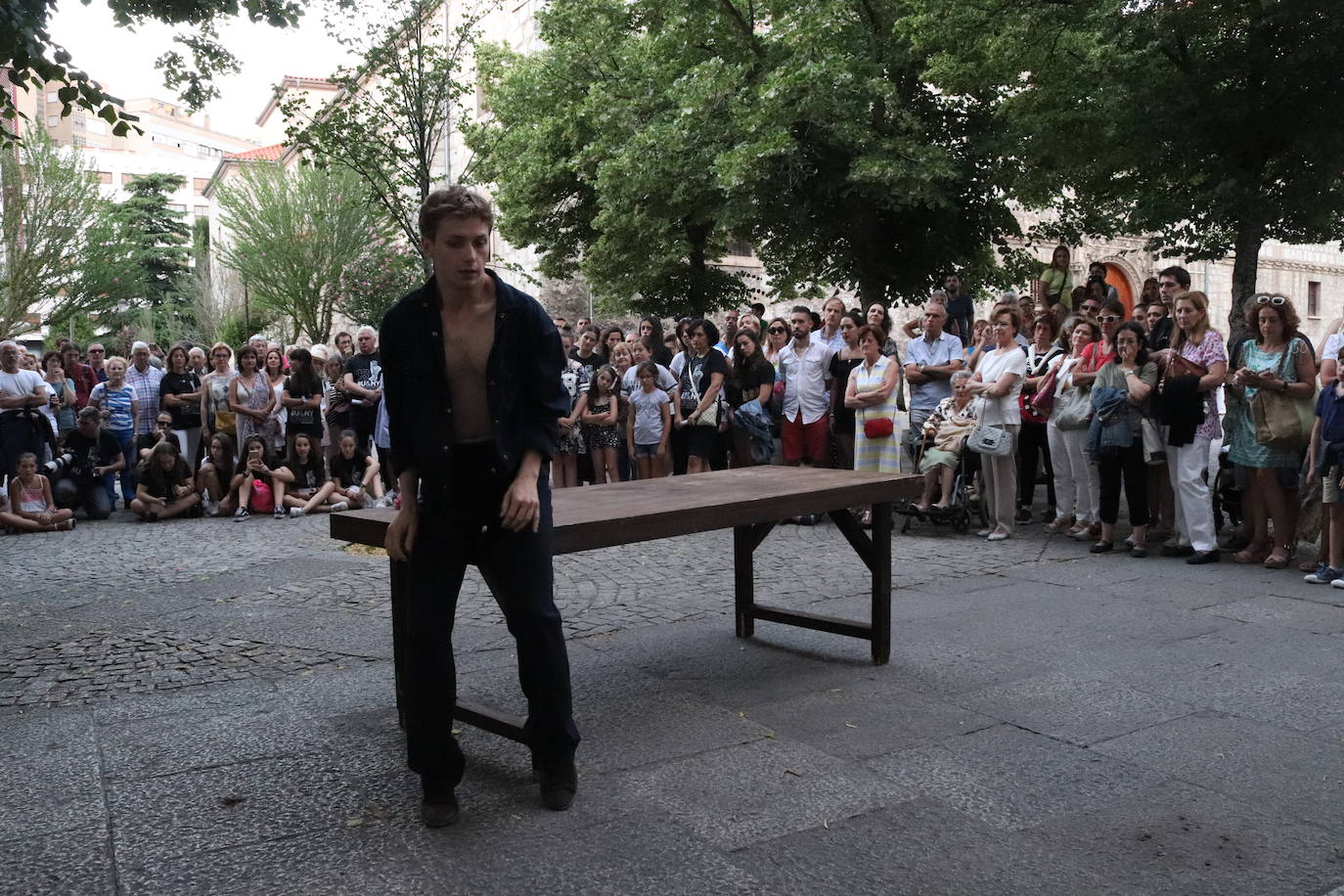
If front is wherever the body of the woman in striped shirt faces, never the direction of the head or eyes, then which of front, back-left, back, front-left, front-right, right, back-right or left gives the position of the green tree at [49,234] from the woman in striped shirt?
back

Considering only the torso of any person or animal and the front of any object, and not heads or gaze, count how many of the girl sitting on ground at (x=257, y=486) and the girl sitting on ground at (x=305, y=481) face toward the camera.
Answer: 2

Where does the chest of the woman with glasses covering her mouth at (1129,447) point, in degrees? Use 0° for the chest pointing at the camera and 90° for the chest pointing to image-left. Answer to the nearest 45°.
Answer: approximately 45°

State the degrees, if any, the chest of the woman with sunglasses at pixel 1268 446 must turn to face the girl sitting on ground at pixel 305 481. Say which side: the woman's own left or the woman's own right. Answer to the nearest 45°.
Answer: approximately 45° to the woman's own right

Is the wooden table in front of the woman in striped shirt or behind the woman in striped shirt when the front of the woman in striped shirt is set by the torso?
in front

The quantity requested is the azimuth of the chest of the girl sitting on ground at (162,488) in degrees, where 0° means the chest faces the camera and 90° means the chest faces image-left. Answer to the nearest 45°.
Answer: approximately 0°

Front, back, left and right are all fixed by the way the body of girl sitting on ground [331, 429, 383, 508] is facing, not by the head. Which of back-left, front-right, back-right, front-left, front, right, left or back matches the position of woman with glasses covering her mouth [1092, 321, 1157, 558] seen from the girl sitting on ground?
front-left

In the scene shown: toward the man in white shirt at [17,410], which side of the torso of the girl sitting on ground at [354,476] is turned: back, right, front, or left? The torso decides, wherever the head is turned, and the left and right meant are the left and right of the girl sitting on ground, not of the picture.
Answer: right

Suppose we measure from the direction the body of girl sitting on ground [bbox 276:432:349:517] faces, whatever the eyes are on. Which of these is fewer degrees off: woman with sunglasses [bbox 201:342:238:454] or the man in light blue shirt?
the man in light blue shirt
